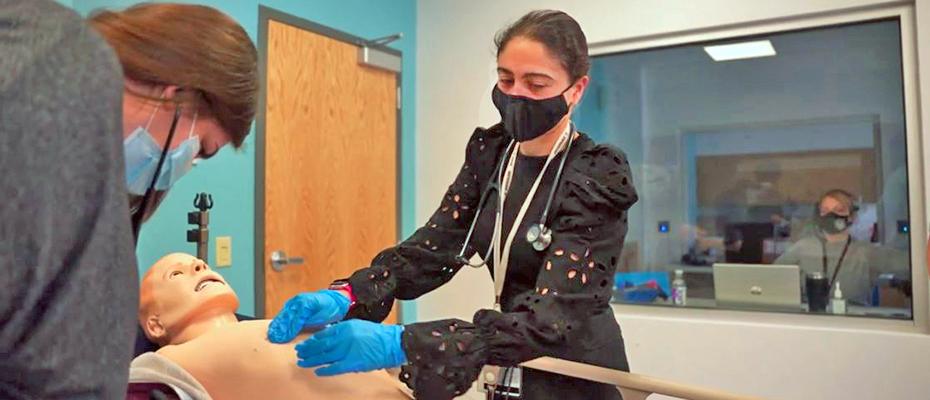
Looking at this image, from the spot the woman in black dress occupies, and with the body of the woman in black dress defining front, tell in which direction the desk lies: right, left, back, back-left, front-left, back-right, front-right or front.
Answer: back

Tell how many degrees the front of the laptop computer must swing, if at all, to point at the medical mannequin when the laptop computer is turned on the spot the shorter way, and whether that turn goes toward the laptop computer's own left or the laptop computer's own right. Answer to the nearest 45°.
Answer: approximately 135° to the laptop computer's own left

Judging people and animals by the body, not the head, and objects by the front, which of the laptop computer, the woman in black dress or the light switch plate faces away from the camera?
the laptop computer

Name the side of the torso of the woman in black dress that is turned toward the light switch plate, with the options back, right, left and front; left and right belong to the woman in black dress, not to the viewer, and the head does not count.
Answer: right

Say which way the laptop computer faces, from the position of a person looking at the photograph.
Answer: facing away from the viewer

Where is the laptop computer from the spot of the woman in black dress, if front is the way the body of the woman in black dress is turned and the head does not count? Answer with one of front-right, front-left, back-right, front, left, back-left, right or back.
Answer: back

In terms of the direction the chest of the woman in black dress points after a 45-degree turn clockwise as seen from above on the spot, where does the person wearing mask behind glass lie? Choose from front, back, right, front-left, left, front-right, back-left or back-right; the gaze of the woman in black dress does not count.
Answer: back-right

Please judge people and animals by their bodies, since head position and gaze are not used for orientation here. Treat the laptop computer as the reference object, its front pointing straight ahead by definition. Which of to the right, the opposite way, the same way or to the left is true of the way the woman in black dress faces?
the opposite way

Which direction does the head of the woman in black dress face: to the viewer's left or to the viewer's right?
to the viewer's left

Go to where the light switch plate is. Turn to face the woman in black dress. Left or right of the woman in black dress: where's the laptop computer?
left

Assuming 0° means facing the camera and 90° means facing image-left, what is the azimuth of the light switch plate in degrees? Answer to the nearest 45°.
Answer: approximately 315°
